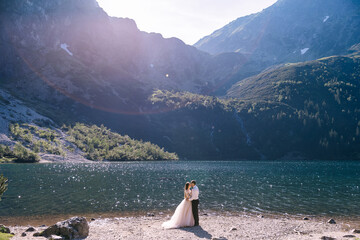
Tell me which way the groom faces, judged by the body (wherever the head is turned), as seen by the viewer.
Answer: to the viewer's left

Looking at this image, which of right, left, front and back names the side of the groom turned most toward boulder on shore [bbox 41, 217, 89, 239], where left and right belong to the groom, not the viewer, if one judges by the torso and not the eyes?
front

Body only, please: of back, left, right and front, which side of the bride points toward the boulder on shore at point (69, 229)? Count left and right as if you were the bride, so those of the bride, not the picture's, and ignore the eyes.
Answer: back

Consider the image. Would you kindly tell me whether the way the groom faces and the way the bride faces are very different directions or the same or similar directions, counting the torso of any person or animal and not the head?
very different directions

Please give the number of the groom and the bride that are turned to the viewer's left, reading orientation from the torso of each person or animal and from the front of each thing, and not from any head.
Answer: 1

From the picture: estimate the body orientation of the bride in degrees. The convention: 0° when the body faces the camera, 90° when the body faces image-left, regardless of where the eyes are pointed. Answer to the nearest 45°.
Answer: approximately 270°
